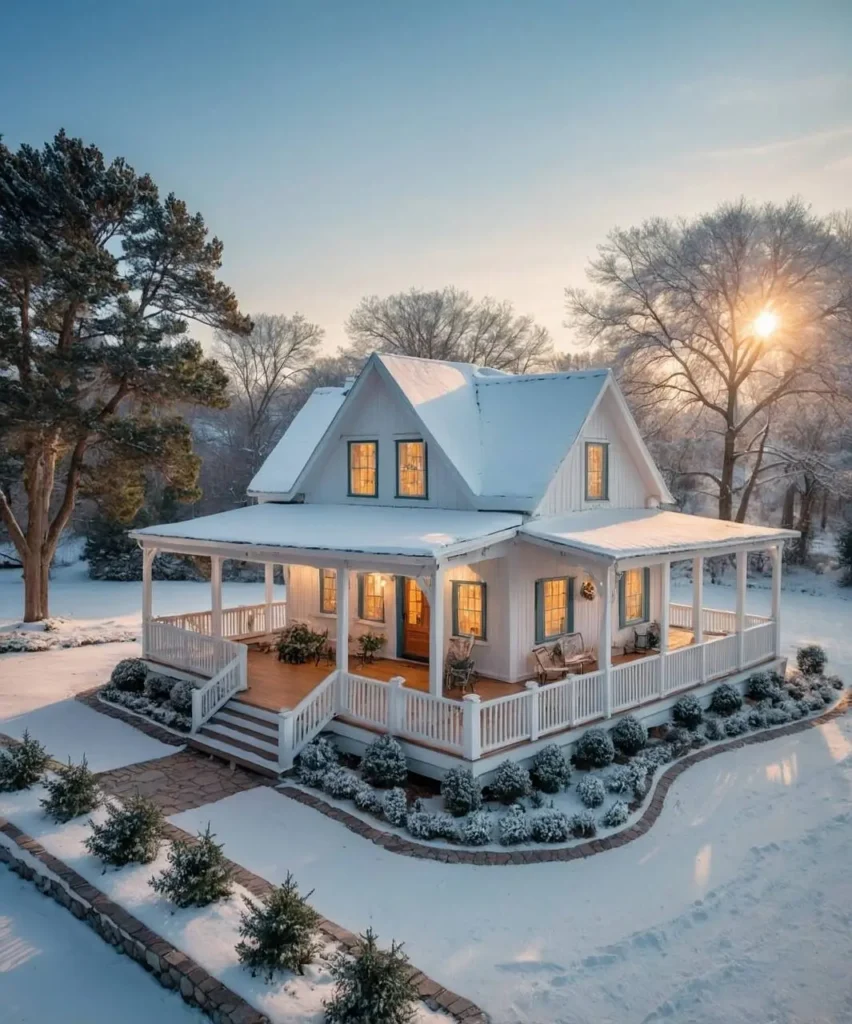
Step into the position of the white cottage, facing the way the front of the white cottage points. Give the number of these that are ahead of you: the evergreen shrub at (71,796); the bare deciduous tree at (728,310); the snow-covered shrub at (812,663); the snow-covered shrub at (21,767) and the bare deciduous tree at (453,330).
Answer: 2

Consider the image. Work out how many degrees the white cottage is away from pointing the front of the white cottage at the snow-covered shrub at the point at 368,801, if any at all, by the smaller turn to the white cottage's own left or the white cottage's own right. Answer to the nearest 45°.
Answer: approximately 45° to the white cottage's own left

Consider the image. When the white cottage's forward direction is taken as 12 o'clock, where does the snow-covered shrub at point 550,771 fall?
The snow-covered shrub is roughly at 10 o'clock from the white cottage.

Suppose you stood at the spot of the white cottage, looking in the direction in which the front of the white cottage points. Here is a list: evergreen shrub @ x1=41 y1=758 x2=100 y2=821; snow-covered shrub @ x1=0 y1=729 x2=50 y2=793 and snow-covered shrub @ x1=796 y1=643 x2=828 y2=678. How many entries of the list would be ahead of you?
2

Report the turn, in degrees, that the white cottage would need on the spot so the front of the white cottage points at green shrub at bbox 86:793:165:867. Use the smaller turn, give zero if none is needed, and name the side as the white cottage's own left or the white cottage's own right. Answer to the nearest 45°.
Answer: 0° — it already faces it

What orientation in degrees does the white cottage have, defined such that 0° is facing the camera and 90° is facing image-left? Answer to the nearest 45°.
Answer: approximately 45°

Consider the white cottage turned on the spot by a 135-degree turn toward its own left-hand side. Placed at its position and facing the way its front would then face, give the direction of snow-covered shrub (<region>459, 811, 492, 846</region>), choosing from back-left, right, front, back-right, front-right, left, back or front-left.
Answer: right

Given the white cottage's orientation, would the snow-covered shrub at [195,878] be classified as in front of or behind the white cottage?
in front

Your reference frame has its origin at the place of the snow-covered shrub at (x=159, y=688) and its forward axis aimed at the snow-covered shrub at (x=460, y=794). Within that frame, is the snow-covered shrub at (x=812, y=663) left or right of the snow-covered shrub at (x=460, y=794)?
left

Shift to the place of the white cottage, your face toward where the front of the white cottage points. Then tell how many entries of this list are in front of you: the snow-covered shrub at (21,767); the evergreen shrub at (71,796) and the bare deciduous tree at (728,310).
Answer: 2

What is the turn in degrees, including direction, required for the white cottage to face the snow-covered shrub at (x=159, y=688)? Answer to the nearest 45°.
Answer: approximately 45° to its right

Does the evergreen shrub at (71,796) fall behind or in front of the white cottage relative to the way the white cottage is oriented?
in front
